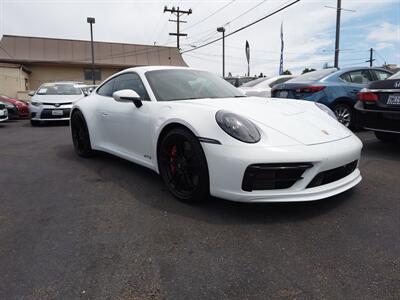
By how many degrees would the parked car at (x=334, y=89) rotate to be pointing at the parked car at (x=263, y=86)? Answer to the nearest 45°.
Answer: approximately 90° to its left

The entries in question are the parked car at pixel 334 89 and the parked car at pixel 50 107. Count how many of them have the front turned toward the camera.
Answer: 1

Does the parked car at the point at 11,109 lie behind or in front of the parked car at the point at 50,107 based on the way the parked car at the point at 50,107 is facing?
behind

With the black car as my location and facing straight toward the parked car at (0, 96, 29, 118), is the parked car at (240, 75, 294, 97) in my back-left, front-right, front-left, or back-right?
front-right

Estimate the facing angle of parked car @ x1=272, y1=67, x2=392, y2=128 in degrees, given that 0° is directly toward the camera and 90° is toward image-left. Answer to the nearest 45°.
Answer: approximately 225°

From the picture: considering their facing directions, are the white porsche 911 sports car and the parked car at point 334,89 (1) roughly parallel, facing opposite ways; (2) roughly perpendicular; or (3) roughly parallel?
roughly perpendicular

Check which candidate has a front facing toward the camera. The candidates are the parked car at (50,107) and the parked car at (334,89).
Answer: the parked car at (50,107)

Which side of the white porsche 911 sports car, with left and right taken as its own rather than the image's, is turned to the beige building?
back

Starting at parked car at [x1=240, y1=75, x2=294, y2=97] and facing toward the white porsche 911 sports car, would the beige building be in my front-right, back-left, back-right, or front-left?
back-right

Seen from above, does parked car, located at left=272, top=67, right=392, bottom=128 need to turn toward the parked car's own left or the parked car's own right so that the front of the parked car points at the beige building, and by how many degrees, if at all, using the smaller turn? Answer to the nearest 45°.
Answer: approximately 90° to the parked car's own left

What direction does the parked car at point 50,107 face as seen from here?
toward the camera

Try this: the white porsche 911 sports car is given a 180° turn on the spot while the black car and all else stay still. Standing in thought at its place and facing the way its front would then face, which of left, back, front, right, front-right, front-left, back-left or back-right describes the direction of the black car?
right

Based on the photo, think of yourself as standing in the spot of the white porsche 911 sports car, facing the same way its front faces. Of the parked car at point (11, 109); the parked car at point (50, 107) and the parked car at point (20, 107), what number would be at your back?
3

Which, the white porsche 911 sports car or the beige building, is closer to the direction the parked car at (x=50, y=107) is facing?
the white porsche 911 sports car

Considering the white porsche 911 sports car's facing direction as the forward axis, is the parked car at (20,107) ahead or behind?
behind
